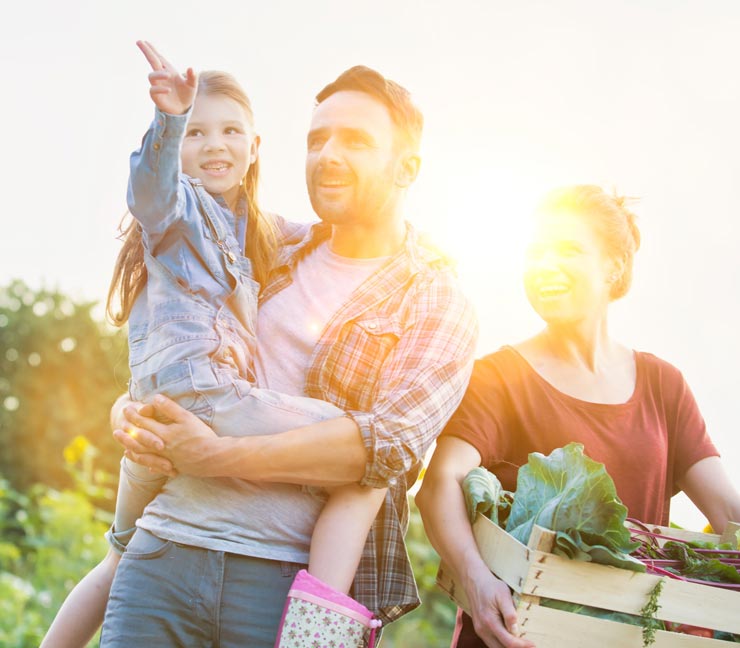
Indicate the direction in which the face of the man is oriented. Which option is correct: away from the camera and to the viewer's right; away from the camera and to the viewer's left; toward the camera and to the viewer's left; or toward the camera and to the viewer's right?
toward the camera and to the viewer's left

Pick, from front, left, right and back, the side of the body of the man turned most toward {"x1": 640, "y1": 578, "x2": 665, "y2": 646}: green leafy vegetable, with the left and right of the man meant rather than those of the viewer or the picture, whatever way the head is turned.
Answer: left

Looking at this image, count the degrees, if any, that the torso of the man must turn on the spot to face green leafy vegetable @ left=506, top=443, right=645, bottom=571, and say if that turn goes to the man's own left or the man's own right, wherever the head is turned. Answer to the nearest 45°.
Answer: approximately 90° to the man's own left

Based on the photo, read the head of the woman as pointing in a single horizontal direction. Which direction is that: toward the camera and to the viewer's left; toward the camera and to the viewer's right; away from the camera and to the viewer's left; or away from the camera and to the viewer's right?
toward the camera and to the viewer's left

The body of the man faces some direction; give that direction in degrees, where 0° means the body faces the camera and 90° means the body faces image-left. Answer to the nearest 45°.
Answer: approximately 45°
